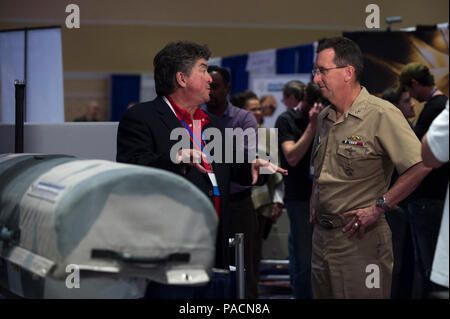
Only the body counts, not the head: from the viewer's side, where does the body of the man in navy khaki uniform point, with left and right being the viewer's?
facing the viewer and to the left of the viewer

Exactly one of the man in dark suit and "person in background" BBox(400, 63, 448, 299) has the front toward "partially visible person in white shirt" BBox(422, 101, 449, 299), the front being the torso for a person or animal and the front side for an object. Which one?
the man in dark suit

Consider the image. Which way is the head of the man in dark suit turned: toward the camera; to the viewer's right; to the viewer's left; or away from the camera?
to the viewer's right

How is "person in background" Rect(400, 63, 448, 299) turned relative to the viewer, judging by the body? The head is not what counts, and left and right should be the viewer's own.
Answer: facing to the left of the viewer

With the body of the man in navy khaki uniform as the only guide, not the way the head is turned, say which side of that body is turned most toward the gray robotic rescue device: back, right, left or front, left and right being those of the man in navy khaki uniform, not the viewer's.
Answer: front

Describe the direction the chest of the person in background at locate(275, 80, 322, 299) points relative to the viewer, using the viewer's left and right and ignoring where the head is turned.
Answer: facing to the right of the viewer

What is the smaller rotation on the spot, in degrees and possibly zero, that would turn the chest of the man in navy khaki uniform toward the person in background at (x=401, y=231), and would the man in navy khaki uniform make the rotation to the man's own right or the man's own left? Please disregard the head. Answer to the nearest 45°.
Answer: approximately 135° to the man's own right

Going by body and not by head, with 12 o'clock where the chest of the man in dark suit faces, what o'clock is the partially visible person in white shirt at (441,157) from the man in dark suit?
The partially visible person in white shirt is roughly at 12 o'clock from the man in dark suit.
